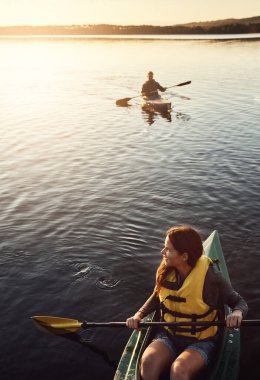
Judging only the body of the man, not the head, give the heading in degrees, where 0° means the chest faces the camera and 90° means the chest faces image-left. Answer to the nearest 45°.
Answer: approximately 0°

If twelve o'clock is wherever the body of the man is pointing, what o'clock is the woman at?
The woman is roughly at 12 o'clock from the man.

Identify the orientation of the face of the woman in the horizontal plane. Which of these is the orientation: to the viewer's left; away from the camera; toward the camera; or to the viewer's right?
to the viewer's left

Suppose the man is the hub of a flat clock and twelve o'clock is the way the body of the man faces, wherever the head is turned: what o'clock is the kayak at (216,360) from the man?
The kayak is roughly at 12 o'clock from the man.
